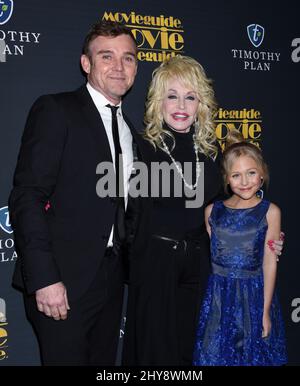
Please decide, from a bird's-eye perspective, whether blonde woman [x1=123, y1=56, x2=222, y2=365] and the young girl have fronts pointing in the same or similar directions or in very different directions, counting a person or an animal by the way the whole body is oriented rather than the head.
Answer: same or similar directions

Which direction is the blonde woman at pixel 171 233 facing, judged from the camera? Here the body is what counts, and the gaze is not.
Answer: toward the camera

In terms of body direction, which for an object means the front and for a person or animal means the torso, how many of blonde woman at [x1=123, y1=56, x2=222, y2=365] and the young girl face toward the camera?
2

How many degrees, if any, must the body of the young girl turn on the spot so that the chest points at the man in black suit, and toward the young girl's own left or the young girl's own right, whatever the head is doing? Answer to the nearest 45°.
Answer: approximately 45° to the young girl's own right

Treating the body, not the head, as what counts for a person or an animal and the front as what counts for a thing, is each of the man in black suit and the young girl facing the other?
no

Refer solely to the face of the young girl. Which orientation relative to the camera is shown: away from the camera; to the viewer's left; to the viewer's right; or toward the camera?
toward the camera

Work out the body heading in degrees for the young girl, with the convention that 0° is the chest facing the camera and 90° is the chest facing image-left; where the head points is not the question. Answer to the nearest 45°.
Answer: approximately 0°

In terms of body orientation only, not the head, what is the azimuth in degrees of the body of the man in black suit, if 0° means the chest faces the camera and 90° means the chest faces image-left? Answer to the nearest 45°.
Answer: approximately 315°

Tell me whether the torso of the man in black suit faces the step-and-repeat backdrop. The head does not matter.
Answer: no

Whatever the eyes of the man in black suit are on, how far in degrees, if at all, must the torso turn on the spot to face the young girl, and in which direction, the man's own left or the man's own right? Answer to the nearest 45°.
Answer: approximately 45° to the man's own left

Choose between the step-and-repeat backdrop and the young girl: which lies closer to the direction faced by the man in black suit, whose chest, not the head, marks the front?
the young girl

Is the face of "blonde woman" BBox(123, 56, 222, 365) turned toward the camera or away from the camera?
toward the camera
